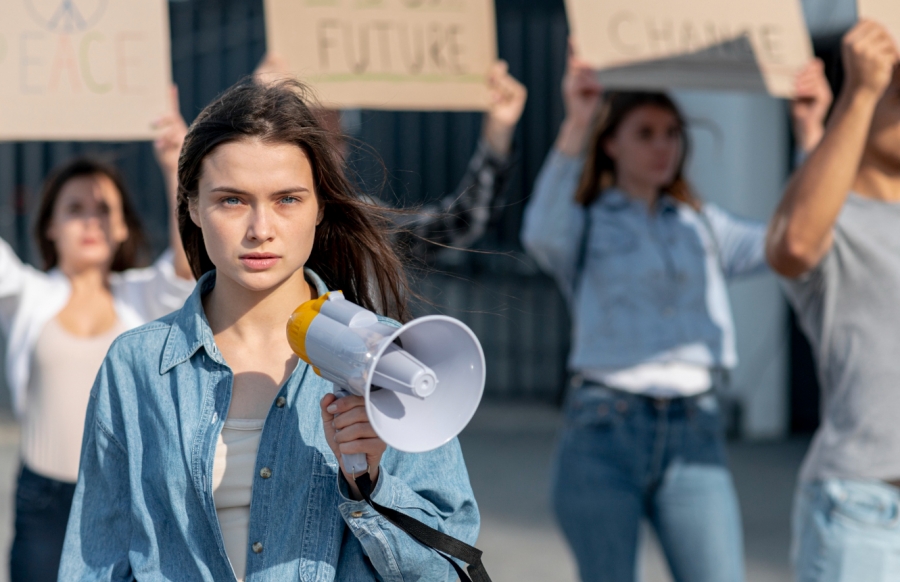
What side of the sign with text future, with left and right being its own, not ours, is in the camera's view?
front

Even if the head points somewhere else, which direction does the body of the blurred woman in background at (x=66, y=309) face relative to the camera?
toward the camera

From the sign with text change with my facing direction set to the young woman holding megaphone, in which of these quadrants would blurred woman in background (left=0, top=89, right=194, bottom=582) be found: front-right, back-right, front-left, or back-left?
front-right

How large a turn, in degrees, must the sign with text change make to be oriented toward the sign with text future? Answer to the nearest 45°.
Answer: approximately 90° to its right

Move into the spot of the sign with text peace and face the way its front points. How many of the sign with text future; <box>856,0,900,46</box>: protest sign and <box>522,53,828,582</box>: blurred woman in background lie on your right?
0

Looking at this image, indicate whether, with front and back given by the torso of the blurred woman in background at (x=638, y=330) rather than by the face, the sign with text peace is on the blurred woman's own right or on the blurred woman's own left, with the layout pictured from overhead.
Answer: on the blurred woman's own right

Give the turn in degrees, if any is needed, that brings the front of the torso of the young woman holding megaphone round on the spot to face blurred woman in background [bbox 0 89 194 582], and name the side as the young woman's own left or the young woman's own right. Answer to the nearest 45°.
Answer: approximately 180°

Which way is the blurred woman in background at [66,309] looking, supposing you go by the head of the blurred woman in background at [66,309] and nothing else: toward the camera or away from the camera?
toward the camera

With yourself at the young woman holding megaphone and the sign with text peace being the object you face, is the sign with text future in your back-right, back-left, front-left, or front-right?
front-right

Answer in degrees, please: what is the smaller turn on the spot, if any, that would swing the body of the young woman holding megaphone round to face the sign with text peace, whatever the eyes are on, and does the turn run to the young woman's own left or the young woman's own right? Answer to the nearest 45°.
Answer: approximately 180°

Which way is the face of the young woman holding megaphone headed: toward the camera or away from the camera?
toward the camera
